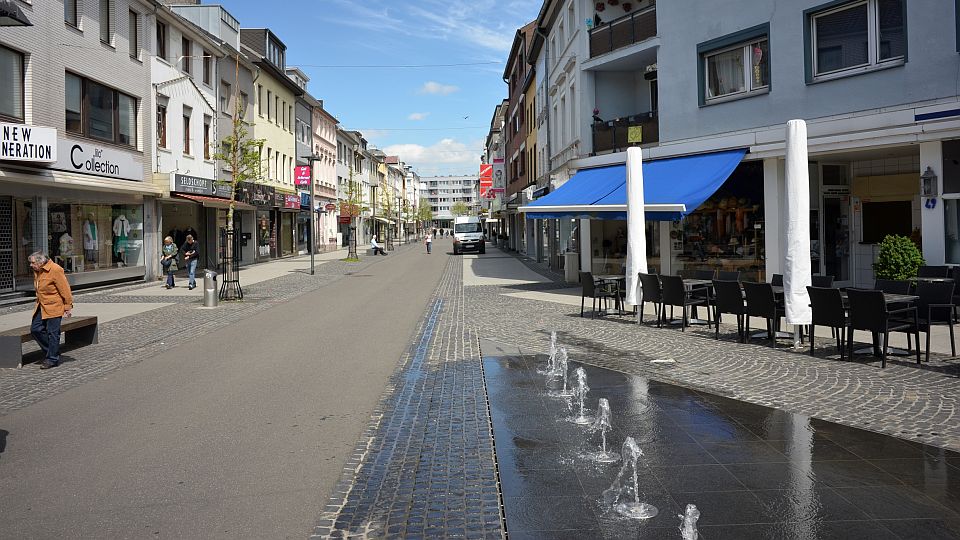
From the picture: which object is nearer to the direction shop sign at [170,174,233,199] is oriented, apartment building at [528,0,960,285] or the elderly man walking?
the apartment building

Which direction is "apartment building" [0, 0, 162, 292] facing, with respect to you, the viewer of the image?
facing the viewer and to the right of the viewer

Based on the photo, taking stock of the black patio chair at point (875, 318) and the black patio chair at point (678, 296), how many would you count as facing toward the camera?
0

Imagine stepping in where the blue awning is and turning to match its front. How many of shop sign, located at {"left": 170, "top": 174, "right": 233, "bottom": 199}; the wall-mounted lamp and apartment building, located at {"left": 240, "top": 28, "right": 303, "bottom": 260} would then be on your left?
1

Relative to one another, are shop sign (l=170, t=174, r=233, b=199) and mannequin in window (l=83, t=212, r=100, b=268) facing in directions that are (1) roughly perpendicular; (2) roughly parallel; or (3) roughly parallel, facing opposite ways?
roughly parallel

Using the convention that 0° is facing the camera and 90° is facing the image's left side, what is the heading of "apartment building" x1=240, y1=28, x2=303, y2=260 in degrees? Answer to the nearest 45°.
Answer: approximately 315°

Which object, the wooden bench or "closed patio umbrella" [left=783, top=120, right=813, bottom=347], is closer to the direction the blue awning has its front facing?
the wooden bench

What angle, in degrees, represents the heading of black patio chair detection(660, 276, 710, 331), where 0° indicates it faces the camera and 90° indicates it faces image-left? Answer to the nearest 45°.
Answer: approximately 225°

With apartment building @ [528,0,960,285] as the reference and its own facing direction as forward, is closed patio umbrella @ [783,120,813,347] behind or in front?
in front

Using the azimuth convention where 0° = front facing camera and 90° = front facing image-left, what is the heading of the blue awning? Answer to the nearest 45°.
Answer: approximately 45°

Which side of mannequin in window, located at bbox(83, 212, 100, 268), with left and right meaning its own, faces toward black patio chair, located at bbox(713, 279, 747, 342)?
front
